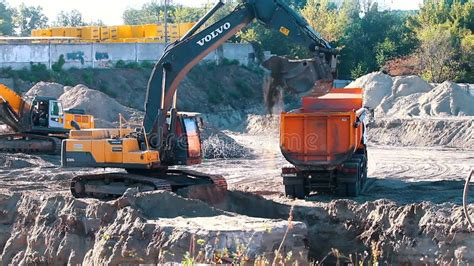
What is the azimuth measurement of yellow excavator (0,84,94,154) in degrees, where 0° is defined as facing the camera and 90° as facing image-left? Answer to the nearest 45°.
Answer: approximately 90°

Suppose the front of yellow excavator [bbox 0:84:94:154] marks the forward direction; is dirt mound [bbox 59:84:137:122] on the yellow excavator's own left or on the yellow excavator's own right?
on the yellow excavator's own right

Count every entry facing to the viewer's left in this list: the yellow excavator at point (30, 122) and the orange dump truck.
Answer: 1

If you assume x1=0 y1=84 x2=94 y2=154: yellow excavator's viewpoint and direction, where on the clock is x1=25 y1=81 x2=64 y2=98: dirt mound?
The dirt mound is roughly at 3 o'clock from the yellow excavator.

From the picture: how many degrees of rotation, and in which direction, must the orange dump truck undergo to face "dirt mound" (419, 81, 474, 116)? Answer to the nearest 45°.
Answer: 0° — it already faces it

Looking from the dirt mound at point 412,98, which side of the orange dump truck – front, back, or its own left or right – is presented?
front

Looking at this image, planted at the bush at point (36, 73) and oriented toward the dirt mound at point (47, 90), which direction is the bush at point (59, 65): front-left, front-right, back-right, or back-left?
back-left

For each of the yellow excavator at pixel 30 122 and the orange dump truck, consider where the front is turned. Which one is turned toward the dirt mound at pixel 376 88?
the orange dump truck

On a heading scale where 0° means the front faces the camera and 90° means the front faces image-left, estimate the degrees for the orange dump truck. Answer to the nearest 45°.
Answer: approximately 180°

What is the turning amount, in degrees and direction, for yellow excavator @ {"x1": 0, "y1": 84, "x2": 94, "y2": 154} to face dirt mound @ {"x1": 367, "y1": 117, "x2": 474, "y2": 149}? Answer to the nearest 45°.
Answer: approximately 180°

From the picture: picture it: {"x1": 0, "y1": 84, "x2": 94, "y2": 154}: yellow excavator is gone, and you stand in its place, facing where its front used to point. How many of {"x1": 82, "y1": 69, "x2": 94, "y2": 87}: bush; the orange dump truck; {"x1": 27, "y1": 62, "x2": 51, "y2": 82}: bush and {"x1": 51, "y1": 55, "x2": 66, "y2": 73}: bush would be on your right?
3

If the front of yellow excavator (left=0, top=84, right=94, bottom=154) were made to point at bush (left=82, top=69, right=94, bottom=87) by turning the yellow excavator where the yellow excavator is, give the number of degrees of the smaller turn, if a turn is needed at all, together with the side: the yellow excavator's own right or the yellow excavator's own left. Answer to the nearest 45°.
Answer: approximately 90° to the yellow excavator's own right

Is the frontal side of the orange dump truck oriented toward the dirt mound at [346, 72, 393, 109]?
yes
